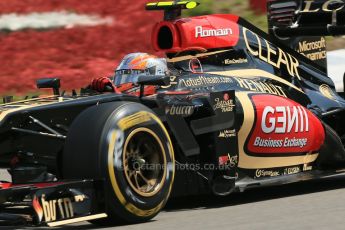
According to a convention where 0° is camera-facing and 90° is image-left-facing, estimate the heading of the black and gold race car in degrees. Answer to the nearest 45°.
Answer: approximately 45°
